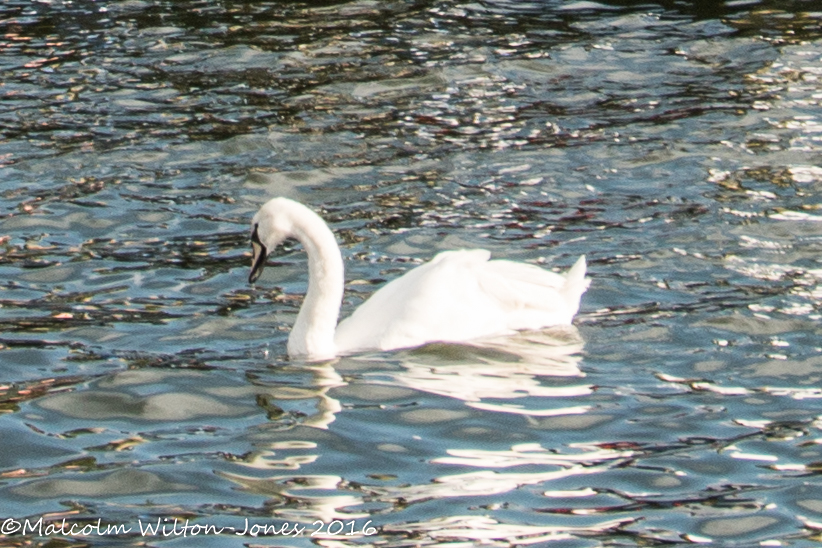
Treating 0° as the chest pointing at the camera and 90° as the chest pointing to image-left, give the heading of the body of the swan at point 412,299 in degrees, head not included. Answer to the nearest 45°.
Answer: approximately 90°
